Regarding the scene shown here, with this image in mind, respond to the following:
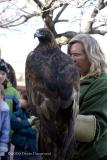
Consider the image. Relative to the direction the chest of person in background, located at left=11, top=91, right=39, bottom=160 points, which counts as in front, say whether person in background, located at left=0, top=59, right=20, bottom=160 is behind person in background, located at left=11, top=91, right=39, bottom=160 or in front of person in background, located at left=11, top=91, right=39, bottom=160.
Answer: behind

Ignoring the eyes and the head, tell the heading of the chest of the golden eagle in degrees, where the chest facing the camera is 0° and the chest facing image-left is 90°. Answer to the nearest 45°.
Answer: approximately 135°

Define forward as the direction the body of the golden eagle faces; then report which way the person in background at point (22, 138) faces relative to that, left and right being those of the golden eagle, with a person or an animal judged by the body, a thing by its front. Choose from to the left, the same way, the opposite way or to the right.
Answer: the opposite way

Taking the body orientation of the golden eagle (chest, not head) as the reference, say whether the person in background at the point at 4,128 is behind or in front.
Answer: in front

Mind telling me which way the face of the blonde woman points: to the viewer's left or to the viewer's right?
to the viewer's left

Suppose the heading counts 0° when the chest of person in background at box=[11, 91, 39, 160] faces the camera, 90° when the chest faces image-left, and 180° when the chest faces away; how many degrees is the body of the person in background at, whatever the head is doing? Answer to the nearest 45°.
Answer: approximately 315°
